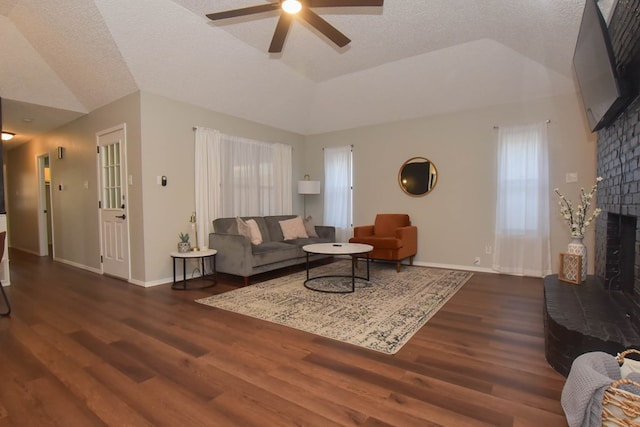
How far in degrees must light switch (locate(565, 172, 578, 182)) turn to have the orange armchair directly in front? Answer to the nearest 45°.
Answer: approximately 90° to its right

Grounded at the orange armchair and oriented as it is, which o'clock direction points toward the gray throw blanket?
The gray throw blanket is roughly at 10 o'clock from the orange armchair.

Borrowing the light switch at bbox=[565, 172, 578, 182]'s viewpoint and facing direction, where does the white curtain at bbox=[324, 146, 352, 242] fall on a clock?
The white curtain is roughly at 3 o'clock from the light switch.

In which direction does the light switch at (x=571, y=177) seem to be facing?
toward the camera

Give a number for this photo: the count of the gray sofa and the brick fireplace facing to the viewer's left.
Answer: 1

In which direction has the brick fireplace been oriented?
to the viewer's left

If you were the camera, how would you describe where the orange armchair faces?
facing the viewer and to the left of the viewer

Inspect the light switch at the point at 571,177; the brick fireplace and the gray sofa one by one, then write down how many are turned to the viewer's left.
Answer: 1

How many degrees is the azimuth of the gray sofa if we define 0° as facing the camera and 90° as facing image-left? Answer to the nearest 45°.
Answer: approximately 315°

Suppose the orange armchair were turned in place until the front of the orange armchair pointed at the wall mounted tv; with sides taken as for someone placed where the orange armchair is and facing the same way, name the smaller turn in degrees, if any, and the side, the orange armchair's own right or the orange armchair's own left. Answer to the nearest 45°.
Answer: approximately 90° to the orange armchair's own left

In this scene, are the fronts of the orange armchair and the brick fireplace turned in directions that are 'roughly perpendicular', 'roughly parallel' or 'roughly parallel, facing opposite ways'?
roughly perpendicular

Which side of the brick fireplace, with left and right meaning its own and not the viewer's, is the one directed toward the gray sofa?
front

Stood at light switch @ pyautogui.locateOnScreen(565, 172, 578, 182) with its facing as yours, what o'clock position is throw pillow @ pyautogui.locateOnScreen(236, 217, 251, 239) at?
The throw pillow is roughly at 2 o'clock from the light switch.

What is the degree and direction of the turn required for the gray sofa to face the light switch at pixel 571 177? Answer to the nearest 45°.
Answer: approximately 45° to its left

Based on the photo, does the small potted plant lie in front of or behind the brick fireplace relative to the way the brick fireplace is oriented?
in front

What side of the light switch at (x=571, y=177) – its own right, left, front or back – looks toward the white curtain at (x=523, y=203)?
right

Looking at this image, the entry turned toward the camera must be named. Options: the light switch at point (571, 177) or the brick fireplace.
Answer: the light switch

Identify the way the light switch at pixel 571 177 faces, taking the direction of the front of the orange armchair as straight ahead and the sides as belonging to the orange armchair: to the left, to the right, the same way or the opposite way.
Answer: the same way
